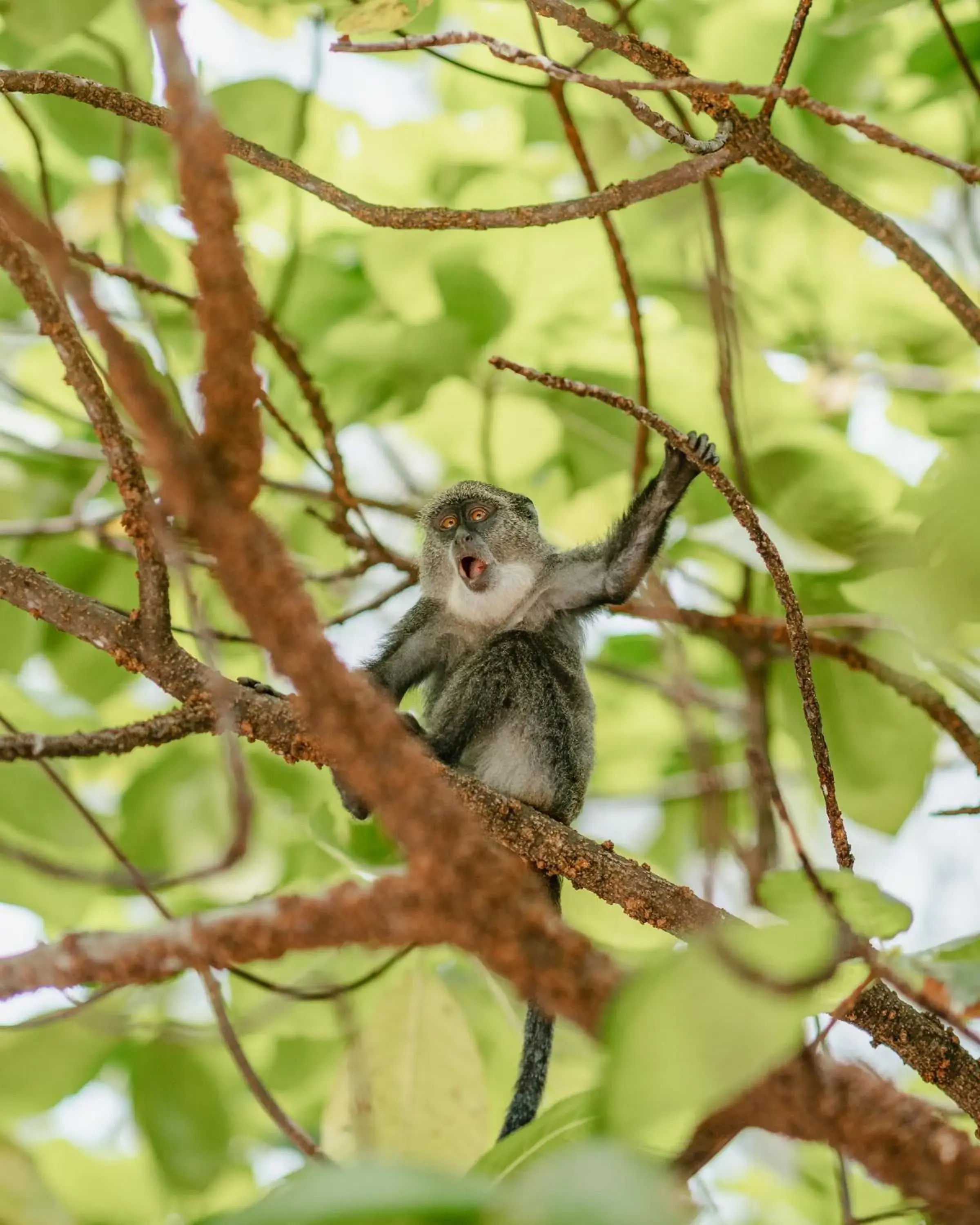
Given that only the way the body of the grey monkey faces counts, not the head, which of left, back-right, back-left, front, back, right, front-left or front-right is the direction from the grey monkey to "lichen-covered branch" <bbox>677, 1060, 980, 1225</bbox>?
front-left

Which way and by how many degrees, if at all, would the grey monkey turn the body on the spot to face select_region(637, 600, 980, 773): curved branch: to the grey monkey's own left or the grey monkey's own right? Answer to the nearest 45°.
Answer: approximately 90° to the grey monkey's own left

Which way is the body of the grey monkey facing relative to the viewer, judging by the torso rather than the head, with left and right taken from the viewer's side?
facing the viewer and to the left of the viewer
